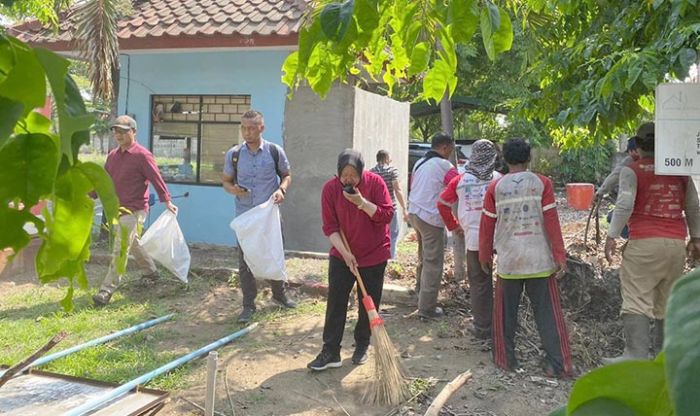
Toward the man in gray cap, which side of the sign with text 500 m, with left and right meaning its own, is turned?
right

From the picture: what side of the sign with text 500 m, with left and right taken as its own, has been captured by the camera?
front

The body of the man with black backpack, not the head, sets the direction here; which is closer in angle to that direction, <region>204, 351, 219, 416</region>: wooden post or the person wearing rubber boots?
the wooden post

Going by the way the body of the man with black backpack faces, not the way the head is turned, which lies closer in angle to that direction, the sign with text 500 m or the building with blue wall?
the sign with text 500 m

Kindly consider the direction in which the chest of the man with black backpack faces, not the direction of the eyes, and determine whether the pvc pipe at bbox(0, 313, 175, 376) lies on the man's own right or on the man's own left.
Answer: on the man's own right

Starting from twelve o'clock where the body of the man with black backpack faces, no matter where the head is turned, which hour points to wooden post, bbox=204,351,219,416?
The wooden post is roughly at 12 o'clock from the man with black backpack.

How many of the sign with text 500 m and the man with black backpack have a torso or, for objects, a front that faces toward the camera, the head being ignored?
2
